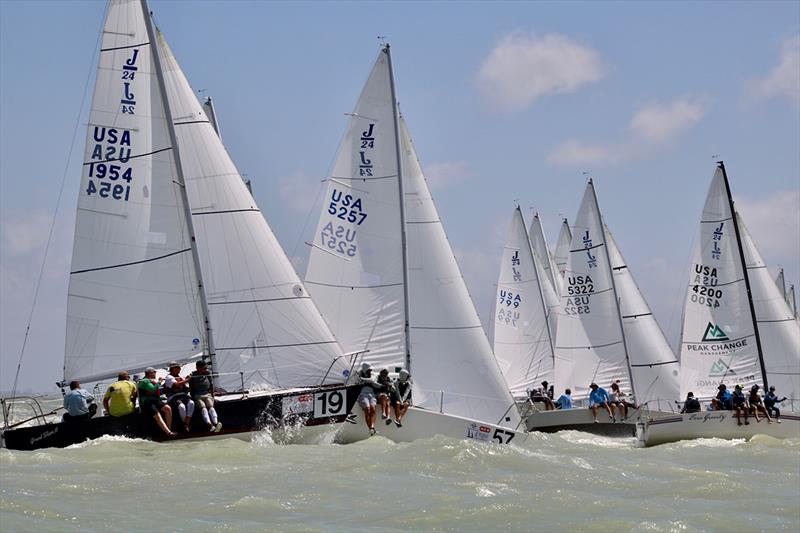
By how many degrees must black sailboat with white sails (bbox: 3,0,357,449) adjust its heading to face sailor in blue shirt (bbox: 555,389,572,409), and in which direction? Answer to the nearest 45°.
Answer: approximately 45° to its left

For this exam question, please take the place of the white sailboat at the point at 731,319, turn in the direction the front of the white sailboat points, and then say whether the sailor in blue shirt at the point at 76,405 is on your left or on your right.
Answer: on your right

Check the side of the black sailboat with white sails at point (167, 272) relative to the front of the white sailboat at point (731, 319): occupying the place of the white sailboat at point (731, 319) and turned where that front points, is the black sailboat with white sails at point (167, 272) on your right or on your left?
on your right

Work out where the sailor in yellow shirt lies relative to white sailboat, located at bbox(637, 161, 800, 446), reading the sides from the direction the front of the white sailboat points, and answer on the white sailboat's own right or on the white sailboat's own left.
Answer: on the white sailboat's own right

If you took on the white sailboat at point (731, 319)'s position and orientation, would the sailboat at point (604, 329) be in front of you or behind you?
behind

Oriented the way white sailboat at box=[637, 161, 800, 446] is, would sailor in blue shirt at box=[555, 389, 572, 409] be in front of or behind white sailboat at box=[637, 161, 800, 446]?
behind

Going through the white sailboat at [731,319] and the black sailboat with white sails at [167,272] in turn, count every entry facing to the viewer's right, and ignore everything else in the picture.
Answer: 2

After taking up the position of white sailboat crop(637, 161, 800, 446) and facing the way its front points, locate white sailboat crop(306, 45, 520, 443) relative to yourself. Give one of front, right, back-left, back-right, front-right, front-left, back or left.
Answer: back-right

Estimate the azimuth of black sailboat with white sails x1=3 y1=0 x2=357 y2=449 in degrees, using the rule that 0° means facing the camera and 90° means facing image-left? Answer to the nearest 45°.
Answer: approximately 270°

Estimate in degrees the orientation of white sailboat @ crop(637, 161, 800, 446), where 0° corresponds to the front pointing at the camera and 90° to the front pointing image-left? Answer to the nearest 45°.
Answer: approximately 270°

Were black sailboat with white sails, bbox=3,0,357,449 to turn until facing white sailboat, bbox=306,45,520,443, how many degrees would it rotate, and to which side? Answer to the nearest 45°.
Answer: approximately 45° to its left
